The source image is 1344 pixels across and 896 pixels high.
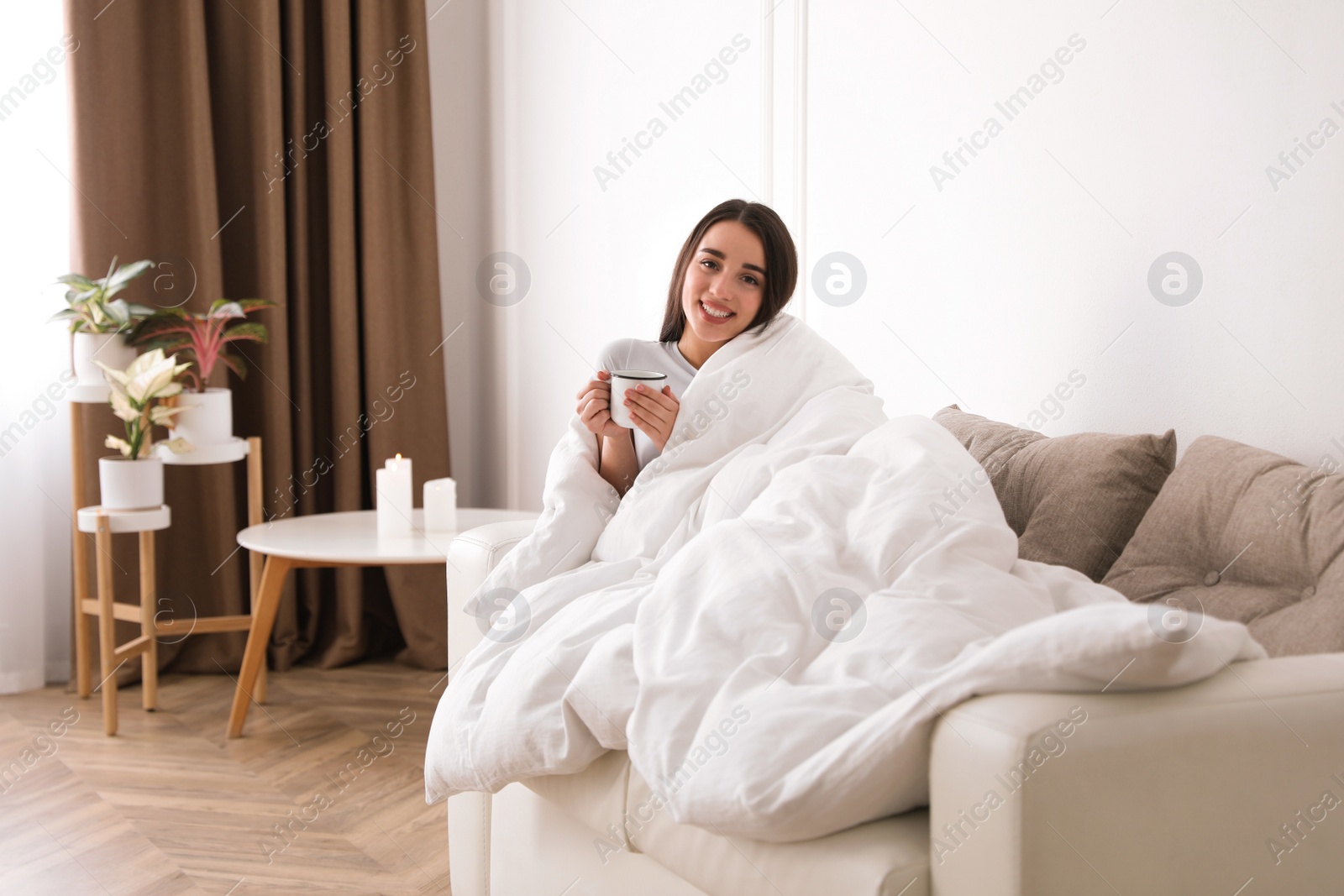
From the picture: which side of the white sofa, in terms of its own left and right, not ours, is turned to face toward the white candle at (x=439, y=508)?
right

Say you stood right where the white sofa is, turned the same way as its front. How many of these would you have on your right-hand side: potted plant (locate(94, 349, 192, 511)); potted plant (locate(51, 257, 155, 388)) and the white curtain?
3

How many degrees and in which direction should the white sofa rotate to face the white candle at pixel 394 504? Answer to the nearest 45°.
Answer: approximately 90° to its right

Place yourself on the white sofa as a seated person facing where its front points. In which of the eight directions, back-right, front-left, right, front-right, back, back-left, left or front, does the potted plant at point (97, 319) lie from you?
right

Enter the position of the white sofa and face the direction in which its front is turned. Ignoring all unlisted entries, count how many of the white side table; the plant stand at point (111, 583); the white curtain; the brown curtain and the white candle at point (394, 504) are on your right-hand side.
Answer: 5

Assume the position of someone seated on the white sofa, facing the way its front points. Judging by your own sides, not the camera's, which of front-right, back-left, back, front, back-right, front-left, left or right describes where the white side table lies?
right

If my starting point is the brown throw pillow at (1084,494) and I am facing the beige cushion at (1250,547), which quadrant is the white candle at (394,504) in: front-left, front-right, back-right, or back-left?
back-right

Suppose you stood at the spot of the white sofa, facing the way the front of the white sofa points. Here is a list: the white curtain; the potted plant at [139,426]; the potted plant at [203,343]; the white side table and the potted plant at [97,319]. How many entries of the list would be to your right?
5

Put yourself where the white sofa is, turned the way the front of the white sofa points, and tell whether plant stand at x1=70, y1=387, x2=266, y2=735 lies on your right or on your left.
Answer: on your right

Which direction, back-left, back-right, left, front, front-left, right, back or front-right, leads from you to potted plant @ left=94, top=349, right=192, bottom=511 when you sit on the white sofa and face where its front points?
right

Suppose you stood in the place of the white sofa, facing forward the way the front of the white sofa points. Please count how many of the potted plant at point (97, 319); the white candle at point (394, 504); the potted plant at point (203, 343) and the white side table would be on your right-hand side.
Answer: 4

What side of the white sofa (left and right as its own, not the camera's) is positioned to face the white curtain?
right

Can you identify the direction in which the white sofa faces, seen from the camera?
facing the viewer and to the left of the viewer
